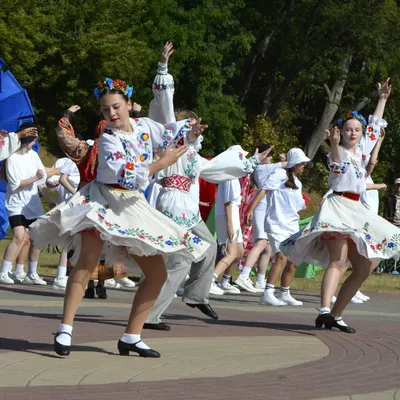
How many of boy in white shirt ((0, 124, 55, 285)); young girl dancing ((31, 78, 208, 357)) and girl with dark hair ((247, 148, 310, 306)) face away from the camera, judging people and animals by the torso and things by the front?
0

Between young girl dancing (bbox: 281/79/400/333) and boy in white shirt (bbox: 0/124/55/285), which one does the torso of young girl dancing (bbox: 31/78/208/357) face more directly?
the young girl dancing

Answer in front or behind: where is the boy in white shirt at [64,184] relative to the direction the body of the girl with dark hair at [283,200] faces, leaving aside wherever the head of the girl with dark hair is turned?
behind

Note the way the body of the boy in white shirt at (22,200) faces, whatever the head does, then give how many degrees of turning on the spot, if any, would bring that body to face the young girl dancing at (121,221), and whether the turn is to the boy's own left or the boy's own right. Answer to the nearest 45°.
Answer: approximately 45° to the boy's own right

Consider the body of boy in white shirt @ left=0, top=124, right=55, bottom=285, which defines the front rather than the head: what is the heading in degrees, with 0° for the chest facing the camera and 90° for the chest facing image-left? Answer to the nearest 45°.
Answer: approximately 315°

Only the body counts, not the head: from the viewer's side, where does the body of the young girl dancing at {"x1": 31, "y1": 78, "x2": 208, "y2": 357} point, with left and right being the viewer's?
facing the viewer and to the right of the viewer

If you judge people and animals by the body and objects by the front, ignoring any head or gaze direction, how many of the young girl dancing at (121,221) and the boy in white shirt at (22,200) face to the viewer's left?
0

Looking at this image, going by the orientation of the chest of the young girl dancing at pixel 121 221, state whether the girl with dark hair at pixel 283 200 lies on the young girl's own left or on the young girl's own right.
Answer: on the young girl's own left

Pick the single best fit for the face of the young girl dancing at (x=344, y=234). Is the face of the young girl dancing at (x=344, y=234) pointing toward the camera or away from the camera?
toward the camera

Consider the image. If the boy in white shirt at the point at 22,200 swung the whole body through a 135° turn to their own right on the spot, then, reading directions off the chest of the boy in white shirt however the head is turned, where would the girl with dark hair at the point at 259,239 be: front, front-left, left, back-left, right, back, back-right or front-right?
back

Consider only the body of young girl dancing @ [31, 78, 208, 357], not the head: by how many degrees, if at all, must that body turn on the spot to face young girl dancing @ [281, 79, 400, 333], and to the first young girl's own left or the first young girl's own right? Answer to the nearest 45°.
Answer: approximately 90° to the first young girl's own left
